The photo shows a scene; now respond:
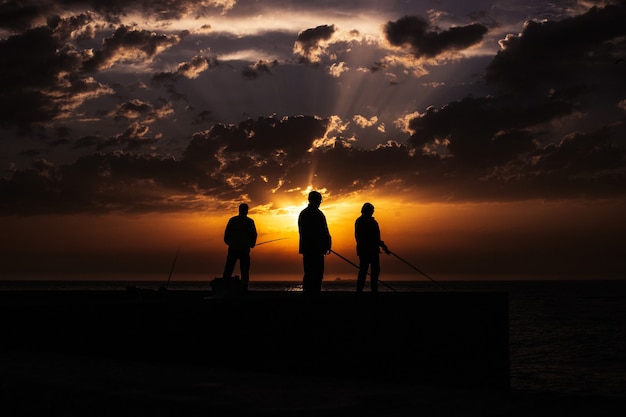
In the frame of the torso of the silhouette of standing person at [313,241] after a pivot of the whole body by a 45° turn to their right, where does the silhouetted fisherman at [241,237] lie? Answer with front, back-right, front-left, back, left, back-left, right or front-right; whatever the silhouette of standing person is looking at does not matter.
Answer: back-left

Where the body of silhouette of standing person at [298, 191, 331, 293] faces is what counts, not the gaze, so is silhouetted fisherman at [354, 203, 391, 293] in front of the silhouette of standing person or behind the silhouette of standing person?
in front

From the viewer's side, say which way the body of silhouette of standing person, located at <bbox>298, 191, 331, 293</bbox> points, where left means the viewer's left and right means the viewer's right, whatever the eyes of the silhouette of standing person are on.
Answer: facing away from the viewer and to the right of the viewer

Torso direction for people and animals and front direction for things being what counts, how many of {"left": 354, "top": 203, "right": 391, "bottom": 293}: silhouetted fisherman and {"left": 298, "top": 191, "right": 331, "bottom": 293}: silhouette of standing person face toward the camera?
0

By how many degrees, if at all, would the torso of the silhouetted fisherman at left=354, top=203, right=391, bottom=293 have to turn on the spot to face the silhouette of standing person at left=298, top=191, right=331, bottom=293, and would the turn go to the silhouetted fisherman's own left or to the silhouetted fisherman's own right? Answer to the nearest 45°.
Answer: approximately 180°

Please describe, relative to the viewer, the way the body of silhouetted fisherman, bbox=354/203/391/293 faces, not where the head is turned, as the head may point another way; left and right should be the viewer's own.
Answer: facing away from the viewer and to the right of the viewer
